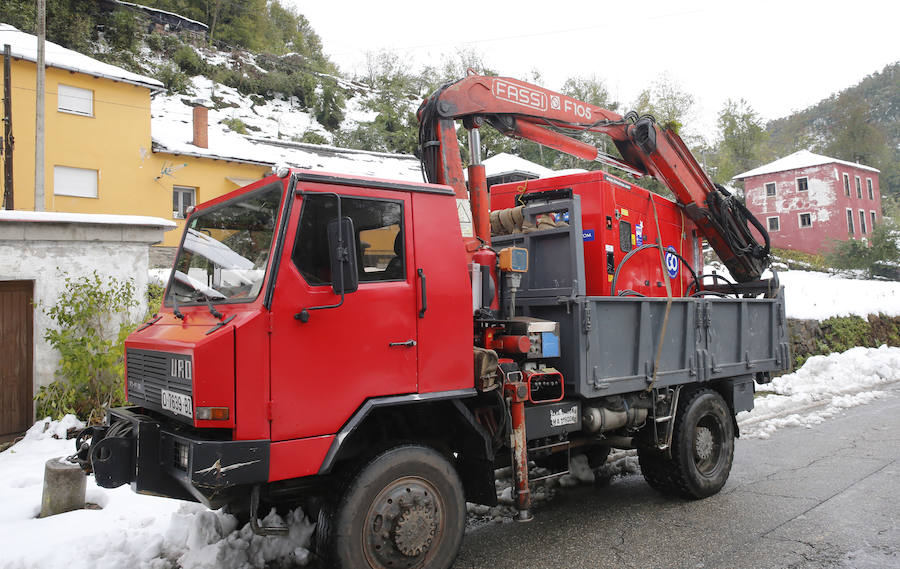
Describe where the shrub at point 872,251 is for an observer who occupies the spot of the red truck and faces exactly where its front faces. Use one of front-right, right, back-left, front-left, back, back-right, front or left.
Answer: back

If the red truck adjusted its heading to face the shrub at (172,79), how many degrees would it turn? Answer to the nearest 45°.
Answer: approximately 90° to its right

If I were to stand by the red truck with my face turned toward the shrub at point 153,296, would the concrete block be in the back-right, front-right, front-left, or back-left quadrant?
front-left

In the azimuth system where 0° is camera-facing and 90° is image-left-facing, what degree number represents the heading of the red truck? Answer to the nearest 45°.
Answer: approximately 45°

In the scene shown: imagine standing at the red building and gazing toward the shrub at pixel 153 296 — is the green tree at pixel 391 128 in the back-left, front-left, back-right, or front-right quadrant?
front-right

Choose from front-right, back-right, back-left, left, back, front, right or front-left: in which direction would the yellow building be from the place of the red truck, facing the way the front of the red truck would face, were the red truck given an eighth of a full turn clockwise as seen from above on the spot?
front-right

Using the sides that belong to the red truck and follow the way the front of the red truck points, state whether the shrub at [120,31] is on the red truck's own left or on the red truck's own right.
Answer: on the red truck's own right

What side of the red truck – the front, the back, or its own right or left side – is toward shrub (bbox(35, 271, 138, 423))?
right

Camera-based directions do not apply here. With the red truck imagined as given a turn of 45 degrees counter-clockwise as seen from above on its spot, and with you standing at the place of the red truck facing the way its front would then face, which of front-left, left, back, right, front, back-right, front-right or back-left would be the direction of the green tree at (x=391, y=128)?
back

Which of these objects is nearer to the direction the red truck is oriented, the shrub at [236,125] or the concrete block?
the concrete block

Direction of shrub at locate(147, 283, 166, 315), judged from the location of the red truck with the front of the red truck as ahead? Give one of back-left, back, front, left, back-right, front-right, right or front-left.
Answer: right

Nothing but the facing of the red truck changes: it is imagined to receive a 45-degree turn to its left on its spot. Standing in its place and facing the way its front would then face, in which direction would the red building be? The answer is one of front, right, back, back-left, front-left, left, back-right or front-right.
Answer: back-left

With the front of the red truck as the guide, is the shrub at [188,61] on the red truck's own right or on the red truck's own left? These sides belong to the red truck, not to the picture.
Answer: on the red truck's own right

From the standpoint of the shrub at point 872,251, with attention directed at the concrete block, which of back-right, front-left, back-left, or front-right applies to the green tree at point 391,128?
front-right

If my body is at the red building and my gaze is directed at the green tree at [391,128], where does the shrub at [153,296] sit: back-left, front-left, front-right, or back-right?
front-left

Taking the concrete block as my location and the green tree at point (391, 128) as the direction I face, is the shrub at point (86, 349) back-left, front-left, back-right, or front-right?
front-left
